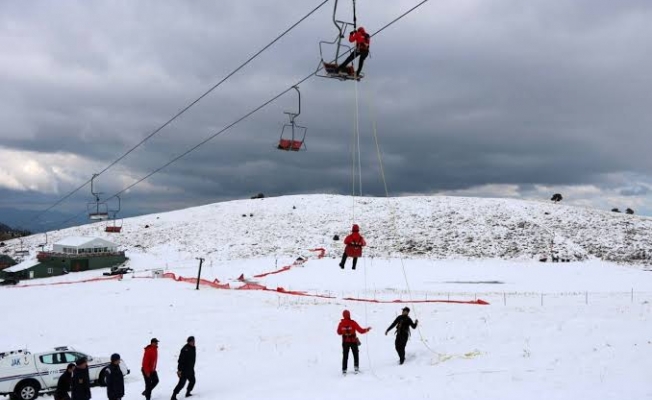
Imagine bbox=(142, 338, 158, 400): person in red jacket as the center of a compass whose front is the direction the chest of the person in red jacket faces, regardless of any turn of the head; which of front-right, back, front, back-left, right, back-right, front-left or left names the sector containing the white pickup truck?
back-left

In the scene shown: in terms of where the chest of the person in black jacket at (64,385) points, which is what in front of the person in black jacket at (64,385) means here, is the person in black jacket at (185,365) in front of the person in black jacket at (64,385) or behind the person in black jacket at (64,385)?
in front
